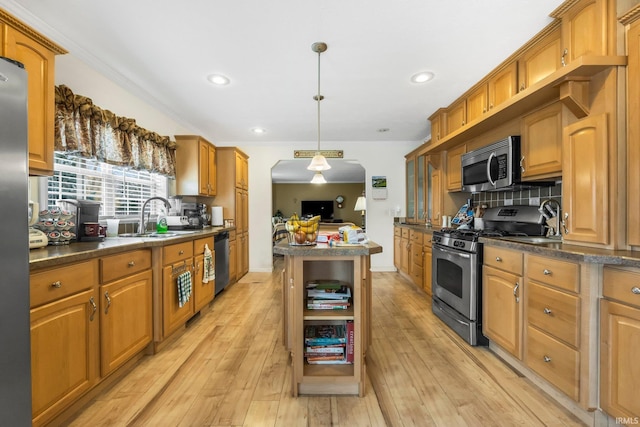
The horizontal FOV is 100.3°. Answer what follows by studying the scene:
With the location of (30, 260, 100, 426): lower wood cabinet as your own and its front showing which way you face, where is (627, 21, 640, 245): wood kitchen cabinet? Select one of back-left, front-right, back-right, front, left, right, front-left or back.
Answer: front

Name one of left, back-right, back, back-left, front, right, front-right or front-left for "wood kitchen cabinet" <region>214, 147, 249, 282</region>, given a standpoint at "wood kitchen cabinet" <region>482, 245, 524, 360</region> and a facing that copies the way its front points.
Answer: front-right

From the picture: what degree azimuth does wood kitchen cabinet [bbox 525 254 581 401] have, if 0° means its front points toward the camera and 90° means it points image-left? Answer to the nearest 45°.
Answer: approximately 45°

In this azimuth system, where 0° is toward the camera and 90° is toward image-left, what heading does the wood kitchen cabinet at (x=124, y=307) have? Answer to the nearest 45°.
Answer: approximately 315°

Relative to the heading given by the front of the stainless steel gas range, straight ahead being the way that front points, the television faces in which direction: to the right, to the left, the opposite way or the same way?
to the left

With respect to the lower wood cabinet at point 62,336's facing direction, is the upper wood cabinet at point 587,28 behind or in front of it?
in front

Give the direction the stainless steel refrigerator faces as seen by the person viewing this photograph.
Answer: facing the viewer and to the right of the viewer

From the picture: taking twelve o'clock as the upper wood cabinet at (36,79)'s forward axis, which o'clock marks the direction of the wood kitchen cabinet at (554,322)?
The wood kitchen cabinet is roughly at 12 o'clock from the upper wood cabinet.

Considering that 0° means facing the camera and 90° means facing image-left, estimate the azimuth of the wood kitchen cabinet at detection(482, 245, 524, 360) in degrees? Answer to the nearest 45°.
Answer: approximately 45°

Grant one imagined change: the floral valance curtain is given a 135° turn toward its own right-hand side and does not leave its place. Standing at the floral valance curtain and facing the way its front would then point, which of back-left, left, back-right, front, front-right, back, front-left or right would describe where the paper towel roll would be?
back-right

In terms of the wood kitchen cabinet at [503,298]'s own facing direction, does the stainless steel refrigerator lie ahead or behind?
ahead

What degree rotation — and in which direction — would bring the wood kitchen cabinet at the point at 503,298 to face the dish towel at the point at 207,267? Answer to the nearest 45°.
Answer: approximately 45° to its right

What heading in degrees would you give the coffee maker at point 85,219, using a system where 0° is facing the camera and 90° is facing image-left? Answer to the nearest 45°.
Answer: approximately 315°

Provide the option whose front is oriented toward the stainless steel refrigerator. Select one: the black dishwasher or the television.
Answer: the television

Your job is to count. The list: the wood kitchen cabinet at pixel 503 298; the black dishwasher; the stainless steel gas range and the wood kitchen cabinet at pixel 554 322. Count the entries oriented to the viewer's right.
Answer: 1

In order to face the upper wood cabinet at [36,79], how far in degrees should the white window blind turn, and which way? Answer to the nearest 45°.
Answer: approximately 45° to its right

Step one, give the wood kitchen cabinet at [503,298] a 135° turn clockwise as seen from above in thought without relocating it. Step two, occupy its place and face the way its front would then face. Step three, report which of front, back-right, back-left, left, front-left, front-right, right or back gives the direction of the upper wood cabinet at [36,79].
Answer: back-left

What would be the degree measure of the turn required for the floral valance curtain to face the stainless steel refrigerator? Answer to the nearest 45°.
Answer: approximately 45° to its right

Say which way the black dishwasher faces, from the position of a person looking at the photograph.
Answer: facing to the right of the viewer
